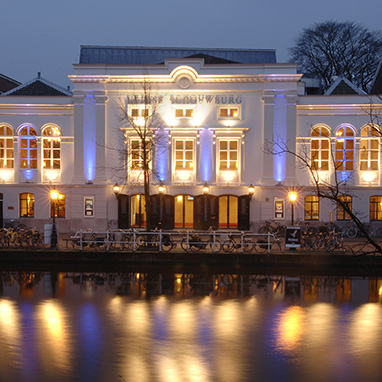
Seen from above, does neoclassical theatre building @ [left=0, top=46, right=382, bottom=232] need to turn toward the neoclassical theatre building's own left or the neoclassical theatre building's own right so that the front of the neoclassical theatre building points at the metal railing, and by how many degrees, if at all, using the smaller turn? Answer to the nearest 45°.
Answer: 0° — it already faces it

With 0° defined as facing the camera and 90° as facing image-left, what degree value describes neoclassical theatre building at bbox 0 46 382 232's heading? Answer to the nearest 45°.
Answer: approximately 0°
